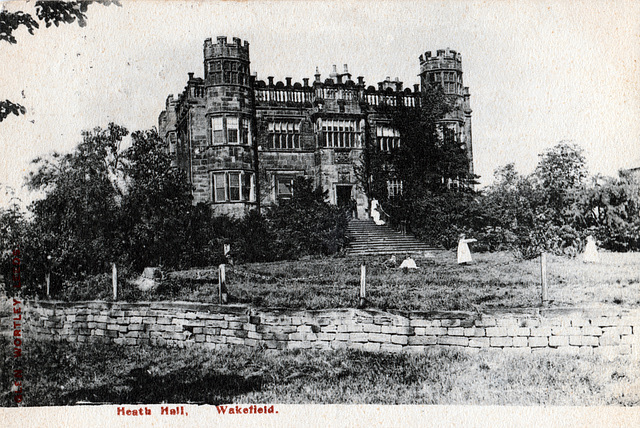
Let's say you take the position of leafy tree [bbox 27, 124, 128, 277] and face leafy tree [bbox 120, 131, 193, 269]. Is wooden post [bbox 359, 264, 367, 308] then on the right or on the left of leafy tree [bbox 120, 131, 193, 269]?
right

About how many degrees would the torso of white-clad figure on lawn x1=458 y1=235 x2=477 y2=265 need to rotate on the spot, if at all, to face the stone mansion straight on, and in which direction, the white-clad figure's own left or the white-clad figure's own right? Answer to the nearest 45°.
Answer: approximately 135° to the white-clad figure's own left
